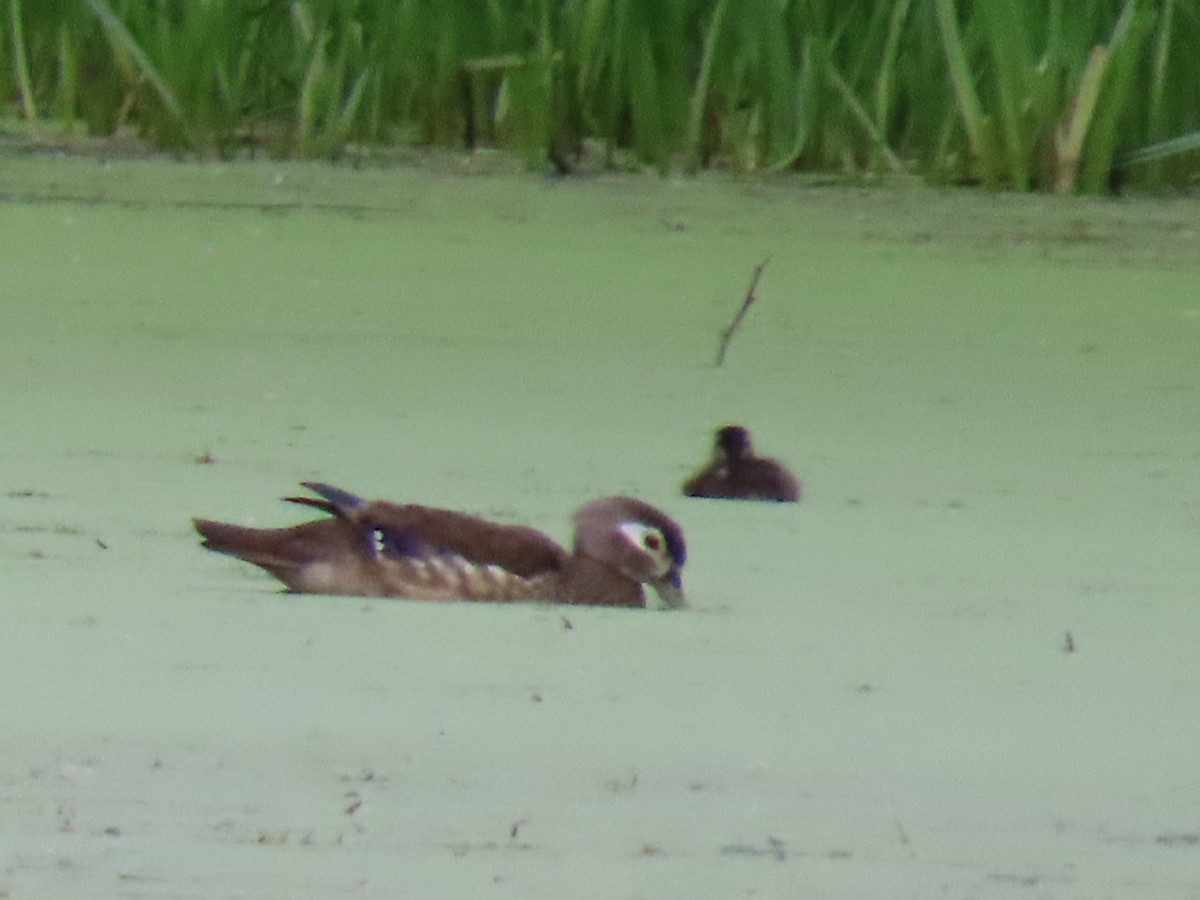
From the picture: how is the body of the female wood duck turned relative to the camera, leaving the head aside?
to the viewer's right

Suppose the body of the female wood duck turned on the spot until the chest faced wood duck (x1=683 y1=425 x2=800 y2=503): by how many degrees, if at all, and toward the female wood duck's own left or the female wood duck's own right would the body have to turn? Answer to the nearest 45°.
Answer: approximately 45° to the female wood duck's own left

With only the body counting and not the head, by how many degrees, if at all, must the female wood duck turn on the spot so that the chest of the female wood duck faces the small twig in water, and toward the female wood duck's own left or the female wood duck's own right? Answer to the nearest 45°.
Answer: approximately 90° to the female wood duck's own left

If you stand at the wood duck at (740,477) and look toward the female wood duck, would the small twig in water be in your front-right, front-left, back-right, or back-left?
back-right
